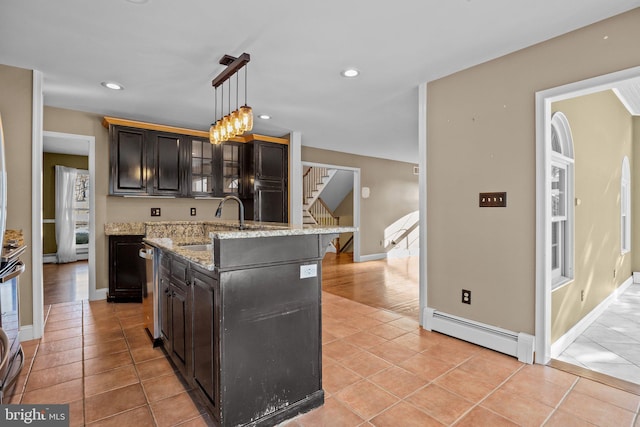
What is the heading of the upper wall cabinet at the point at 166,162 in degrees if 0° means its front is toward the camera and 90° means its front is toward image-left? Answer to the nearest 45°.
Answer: approximately 0°

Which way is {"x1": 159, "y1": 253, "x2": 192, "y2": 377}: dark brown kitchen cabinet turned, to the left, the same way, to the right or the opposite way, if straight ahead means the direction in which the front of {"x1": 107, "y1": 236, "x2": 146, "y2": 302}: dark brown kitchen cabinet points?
to the right

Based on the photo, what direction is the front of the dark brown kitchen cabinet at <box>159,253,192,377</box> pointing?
to the viewer's left

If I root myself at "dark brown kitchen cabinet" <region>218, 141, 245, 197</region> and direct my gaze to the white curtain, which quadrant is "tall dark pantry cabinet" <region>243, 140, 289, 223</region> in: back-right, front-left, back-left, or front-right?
back-right

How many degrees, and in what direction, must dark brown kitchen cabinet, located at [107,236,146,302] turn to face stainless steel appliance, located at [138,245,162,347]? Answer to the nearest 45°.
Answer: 0° — it already faces it

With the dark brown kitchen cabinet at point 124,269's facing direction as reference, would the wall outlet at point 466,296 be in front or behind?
in front

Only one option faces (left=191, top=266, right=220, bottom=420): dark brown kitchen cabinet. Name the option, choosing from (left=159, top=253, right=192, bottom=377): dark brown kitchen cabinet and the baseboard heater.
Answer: the baseboard heater

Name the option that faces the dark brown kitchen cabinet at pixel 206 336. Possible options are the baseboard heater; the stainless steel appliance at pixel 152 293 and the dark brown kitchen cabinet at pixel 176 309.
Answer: the baseboard heater

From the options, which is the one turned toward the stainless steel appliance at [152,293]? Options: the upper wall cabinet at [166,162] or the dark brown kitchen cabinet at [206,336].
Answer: the upper wall cabinet

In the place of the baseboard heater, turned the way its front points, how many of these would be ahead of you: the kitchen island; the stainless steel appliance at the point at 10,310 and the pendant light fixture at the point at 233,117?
3

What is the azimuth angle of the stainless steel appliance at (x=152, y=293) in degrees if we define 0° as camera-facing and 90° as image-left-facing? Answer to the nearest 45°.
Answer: approximately 90°

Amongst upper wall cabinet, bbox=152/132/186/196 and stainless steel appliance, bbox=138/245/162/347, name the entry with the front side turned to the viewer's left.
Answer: the stainless steel appliance

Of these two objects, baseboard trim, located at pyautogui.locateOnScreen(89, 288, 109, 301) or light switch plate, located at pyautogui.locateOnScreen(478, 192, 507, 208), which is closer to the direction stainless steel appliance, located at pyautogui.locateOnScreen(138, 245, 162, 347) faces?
the baseboard trim

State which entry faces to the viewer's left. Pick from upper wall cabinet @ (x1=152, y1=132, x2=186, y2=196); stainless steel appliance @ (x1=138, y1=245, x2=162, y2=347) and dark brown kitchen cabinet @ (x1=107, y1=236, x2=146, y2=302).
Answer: the stainless steel appliance
